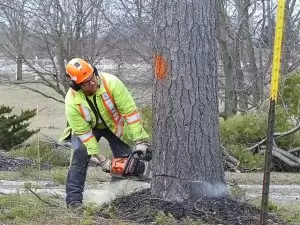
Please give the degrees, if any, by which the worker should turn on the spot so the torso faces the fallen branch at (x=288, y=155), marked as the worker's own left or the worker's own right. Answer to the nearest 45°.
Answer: approximately 90° to the worker's own left

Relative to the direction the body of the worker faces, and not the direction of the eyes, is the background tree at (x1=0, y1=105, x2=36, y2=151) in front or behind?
behind

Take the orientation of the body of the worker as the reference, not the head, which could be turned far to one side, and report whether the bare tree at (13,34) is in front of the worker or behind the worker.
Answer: behind

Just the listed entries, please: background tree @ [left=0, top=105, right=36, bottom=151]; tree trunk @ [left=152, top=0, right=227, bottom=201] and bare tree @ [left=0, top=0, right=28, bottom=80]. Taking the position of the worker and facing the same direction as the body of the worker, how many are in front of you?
1

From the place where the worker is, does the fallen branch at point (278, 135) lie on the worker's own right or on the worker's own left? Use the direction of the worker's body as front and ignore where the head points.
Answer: on the worker's own left

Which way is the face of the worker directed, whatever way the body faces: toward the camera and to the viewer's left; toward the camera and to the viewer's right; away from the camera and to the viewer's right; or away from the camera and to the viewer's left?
toward the camera and to the viewer's right

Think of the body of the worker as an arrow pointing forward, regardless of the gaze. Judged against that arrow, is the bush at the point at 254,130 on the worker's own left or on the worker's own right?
on the worker's own left

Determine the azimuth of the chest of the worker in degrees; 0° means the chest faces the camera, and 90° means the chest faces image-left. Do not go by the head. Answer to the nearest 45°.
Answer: approximately 315°
